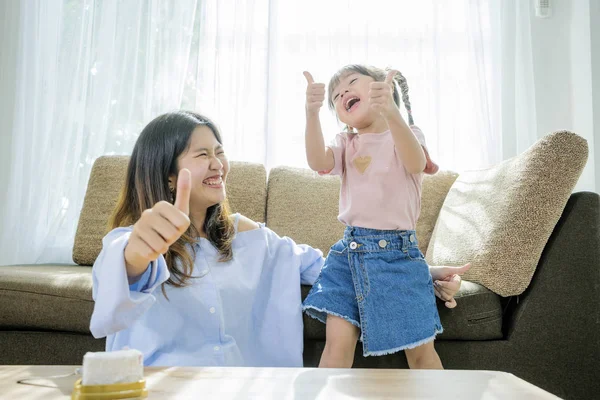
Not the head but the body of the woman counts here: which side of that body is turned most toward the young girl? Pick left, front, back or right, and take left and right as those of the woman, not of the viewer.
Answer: left

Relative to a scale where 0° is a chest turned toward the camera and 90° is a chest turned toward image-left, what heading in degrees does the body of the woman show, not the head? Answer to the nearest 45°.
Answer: approximately 0°

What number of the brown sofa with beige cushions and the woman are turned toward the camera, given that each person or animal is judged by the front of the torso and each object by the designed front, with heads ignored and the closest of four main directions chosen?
2

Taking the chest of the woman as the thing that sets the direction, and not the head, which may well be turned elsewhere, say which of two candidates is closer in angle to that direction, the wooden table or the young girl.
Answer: the wooden table

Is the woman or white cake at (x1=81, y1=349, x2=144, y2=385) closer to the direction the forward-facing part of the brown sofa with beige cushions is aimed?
the white cake
